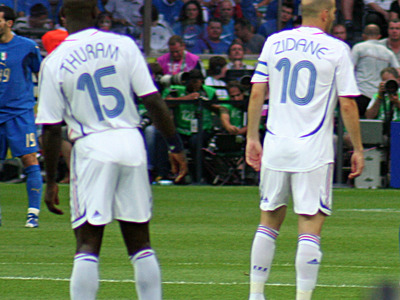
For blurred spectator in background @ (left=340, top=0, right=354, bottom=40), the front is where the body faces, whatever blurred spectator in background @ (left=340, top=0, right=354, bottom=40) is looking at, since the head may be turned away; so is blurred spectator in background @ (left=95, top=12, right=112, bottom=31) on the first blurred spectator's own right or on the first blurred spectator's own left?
on the first blurred spectator's own right

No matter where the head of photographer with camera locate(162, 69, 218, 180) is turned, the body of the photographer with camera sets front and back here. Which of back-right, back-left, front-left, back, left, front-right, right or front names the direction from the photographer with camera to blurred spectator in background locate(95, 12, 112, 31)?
back-right

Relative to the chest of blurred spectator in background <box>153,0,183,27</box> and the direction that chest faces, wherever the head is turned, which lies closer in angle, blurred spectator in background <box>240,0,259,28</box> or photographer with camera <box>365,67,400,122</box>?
the photographer with camera

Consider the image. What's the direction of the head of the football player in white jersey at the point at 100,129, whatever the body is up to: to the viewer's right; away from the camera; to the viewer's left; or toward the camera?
away from the camera

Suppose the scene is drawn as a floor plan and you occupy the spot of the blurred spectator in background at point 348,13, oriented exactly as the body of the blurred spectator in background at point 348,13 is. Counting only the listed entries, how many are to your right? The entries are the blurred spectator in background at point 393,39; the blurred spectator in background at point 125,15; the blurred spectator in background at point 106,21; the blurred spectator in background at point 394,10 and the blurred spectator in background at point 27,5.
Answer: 3

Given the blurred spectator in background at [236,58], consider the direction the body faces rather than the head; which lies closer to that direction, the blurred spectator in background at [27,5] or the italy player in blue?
the italy player in blue
